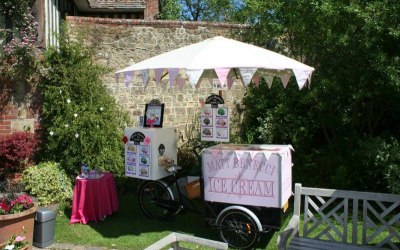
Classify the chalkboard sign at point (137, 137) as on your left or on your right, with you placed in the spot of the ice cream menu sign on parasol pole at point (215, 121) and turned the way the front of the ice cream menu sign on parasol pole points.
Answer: on your right

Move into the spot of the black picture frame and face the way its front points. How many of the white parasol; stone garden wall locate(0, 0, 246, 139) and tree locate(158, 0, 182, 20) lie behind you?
2

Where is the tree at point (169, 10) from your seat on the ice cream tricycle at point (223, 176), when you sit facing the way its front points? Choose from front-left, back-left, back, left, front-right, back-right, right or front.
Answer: back-left

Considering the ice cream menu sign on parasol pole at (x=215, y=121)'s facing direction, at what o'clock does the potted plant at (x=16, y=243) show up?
The potted plant is roughly at 2 o'clock from the ice cream menu sign on parasol pole.

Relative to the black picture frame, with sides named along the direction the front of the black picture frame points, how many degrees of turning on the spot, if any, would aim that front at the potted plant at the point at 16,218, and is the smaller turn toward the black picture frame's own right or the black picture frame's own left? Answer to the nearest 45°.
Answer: approximately 45° to the black picture frame's own right

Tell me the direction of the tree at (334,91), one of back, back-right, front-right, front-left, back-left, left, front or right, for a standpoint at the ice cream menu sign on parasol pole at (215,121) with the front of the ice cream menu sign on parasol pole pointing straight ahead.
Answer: back-left

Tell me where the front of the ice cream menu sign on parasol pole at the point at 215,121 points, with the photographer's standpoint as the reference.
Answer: facing the viewer

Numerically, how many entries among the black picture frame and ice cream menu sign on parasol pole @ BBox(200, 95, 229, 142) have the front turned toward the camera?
2

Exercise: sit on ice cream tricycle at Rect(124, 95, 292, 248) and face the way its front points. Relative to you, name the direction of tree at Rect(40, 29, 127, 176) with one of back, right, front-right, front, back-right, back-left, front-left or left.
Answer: back

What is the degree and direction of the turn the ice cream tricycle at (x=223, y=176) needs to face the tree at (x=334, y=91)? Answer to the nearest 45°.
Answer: approximately 90° to its left

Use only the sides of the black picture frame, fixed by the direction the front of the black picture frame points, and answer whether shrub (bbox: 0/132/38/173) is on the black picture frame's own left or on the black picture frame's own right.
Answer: on the black picture frame's own right
